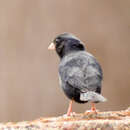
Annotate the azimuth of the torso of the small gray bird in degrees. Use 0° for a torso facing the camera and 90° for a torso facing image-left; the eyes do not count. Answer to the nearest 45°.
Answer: approximately 135°
